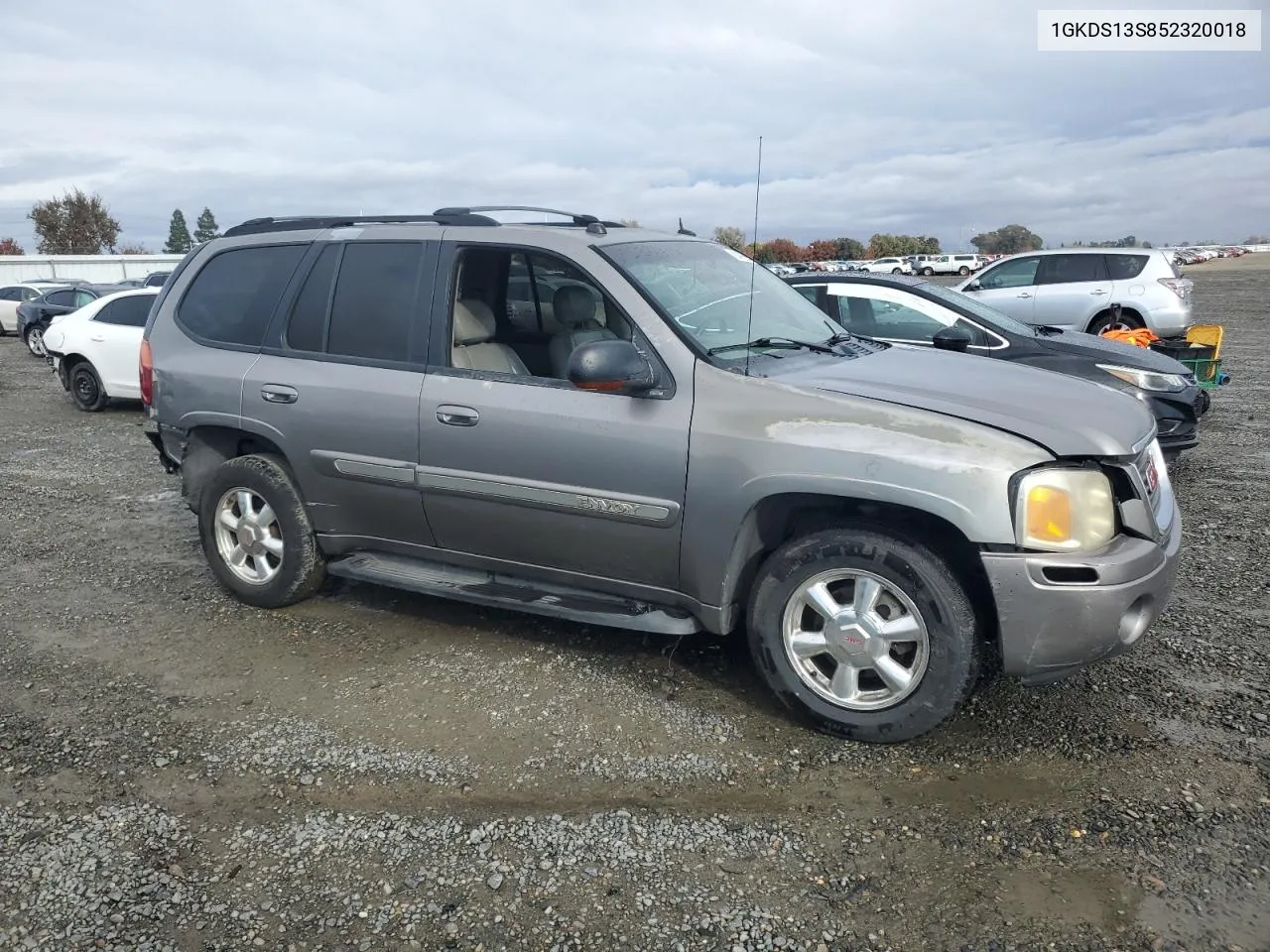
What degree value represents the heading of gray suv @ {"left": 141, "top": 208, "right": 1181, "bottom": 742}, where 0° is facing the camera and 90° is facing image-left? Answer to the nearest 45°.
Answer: approximately 315°

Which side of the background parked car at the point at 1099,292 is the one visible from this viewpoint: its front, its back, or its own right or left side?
left

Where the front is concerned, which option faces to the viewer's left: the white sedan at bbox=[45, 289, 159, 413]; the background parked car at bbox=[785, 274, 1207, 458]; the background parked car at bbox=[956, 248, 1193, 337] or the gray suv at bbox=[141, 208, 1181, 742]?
the background parked car at bbox=[956, 248, 1193, 337]

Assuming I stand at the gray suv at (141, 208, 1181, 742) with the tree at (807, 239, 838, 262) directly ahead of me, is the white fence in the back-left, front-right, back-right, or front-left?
front-left

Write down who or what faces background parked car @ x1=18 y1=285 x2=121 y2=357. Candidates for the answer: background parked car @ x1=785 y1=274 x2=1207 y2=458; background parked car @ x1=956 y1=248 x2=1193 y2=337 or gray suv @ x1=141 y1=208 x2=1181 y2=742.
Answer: background parked car @ x1=956 y1=248 x2=1193 y2=337

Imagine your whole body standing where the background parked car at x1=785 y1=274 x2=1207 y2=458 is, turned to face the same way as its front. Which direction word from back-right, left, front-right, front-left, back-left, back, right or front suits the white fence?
back

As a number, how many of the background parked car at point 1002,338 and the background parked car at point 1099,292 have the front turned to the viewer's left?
1

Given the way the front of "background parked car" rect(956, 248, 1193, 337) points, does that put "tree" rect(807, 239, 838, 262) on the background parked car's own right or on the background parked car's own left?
on the background parked car's own right

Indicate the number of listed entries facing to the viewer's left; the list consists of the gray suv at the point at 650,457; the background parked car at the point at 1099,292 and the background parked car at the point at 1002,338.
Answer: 1

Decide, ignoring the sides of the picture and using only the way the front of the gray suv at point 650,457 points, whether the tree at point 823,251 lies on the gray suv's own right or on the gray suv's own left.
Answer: on the gray suv's own left

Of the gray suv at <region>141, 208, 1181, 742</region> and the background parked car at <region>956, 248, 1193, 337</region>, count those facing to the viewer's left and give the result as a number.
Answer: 1

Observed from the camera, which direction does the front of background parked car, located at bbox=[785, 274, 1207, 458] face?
facing the viewer and to the right of the viewer
